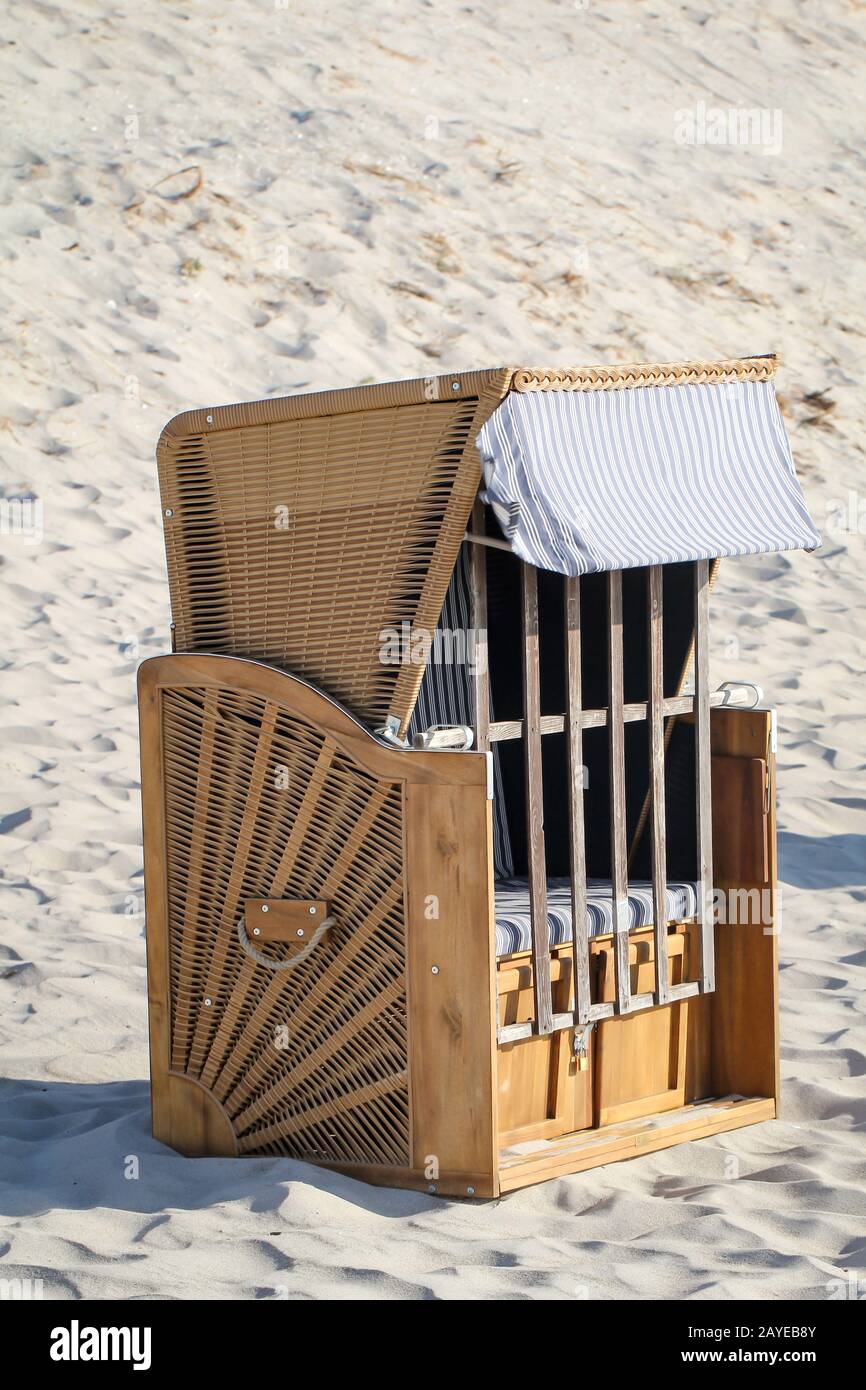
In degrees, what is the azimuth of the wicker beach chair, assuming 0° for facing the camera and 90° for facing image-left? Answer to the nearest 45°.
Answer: approximately 315°
